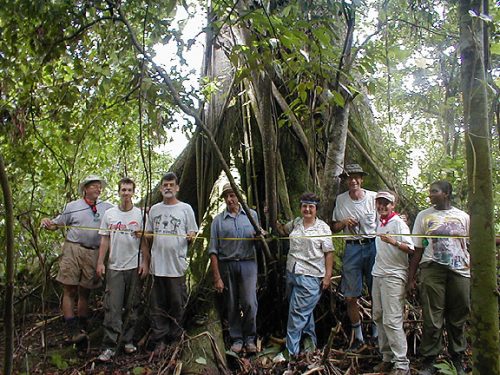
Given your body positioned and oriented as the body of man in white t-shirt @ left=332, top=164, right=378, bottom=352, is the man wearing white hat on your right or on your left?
on your right

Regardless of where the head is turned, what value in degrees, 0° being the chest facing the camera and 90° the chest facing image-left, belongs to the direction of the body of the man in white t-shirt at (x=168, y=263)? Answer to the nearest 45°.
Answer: approximately 0°

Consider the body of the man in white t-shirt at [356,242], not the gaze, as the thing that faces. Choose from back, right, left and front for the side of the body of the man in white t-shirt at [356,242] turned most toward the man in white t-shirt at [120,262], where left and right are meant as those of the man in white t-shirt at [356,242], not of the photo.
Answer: right

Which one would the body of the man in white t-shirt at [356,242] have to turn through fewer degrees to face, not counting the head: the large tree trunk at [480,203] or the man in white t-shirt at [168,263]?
the large tree trunk

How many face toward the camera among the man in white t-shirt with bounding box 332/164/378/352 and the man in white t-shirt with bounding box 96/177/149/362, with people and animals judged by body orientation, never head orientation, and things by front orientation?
2

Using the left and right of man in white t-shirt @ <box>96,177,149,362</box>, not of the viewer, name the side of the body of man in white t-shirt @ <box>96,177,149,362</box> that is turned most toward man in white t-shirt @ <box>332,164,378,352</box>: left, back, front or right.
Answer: left

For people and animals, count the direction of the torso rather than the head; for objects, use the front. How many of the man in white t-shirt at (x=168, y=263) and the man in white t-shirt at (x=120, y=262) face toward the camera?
2
